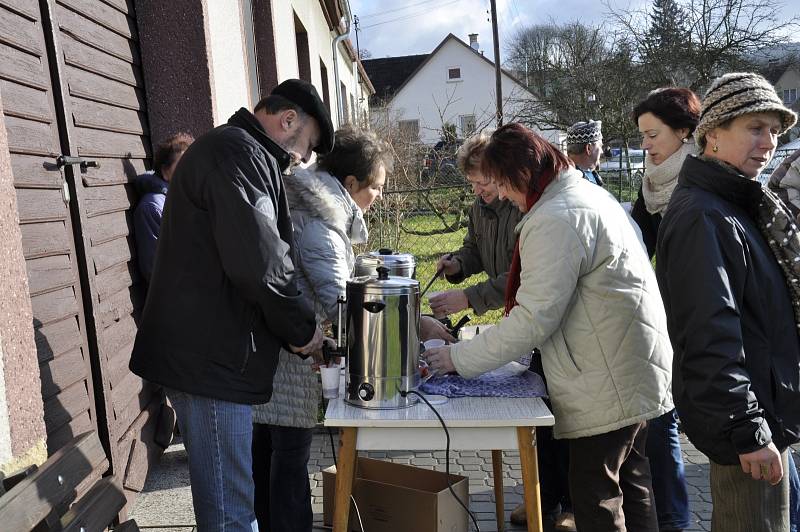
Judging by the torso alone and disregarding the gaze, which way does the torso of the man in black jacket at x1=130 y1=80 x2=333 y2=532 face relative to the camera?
to the viewer's right

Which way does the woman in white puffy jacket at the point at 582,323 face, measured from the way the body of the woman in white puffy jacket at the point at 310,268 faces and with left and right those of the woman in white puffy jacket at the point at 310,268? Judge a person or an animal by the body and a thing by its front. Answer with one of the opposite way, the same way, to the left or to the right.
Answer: the opposite way

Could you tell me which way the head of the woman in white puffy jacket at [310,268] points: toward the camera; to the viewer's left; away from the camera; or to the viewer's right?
to the viewer's right

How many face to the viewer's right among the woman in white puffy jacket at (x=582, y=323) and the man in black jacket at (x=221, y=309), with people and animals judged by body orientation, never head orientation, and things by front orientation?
1

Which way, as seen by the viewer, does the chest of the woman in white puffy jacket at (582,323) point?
to the viewer's left

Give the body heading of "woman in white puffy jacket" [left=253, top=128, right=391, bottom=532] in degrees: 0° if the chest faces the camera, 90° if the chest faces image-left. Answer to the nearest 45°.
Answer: approximately 270°

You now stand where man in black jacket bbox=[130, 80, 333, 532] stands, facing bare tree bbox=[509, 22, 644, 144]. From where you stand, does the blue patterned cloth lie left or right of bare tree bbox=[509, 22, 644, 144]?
right

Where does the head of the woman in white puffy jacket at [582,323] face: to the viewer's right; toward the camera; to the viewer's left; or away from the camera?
to the viewer's left
